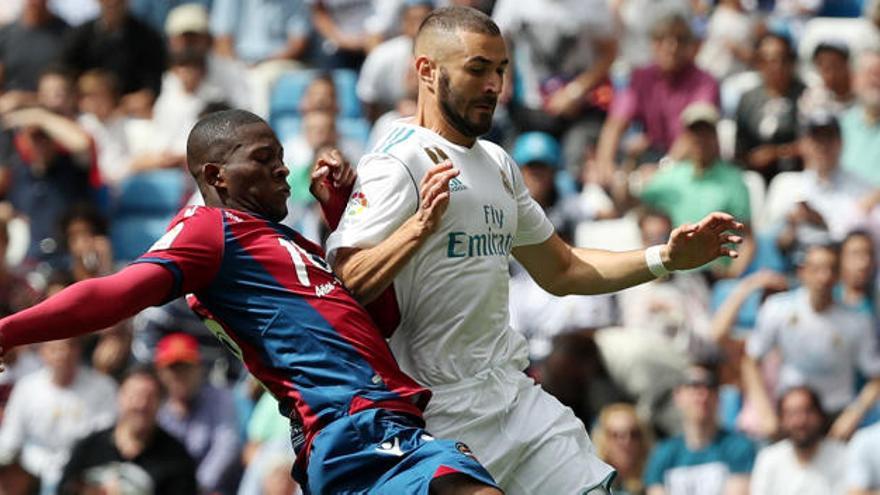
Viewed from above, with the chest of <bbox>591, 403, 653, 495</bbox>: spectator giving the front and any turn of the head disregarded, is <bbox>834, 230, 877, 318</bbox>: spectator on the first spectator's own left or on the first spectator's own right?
on the first spectator's own left

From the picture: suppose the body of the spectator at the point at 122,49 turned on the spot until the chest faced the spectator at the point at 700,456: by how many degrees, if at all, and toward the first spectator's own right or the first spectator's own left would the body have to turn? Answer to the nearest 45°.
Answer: approximately 45° to the first spectator's own left

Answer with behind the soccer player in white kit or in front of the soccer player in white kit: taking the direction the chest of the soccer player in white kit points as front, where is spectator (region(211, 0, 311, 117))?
behind

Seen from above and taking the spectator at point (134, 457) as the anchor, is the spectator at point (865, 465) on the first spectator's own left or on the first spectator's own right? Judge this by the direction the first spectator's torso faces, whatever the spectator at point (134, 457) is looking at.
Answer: on the first spectator's own left

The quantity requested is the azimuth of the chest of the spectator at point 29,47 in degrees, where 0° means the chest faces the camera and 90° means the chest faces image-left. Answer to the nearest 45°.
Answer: approximately 0°

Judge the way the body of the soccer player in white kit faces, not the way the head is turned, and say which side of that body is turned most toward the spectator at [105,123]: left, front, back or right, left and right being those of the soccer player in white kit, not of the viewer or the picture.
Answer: back

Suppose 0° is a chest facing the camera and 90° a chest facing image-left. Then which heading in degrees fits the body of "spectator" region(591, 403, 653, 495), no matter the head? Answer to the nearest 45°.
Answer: approximately 0°
